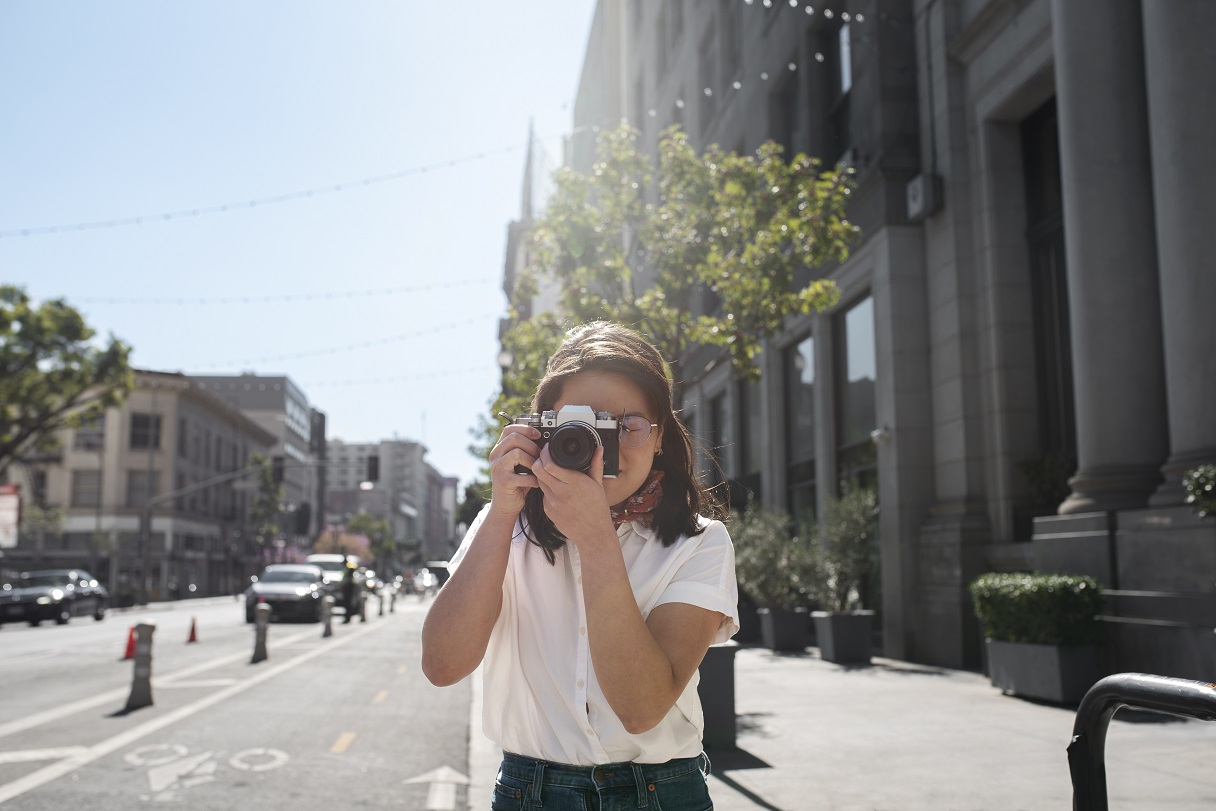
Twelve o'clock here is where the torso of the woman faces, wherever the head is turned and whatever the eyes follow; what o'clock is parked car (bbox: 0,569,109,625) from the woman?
The parked car is roughly at 5 o'clock from the woman.

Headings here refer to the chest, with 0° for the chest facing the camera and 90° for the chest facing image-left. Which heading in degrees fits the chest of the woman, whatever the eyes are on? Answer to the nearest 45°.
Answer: approximately 0°

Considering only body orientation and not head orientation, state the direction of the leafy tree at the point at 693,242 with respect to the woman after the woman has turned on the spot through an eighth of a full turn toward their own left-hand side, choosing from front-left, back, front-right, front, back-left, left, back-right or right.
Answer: back-left

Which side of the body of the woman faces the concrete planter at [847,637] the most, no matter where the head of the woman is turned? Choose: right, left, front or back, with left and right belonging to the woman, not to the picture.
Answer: back

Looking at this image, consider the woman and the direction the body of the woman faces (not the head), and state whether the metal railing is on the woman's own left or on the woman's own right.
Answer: on the woman's own left

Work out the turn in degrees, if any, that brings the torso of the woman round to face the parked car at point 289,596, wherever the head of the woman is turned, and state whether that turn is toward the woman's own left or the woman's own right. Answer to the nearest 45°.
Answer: approximately 180°

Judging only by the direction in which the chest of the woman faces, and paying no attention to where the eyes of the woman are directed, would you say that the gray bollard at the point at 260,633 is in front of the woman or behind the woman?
behind

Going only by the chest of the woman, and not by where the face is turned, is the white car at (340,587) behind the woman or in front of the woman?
behind

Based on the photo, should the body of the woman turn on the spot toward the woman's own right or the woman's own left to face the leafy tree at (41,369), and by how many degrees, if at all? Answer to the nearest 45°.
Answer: approximately 135° to the woman's own right

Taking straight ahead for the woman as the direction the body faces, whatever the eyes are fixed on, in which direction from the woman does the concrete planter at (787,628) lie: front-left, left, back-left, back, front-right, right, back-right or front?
back
